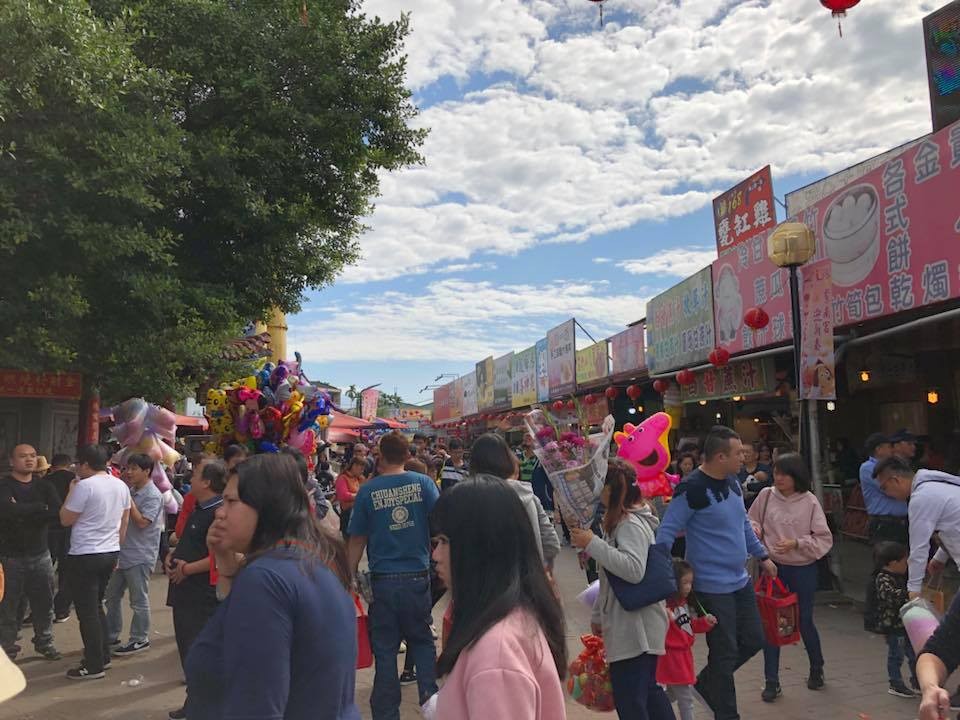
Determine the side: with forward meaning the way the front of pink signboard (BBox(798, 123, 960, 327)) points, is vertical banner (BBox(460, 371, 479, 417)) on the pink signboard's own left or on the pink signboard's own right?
on the pink signboard's own right

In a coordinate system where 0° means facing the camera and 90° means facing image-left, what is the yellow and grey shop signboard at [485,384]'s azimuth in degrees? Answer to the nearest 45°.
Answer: approximately 45°

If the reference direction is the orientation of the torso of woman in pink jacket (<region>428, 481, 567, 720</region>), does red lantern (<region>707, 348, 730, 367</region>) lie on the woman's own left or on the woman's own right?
on the woman's own right

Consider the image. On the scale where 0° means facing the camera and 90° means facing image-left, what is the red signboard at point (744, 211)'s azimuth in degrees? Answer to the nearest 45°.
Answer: approximately 45°

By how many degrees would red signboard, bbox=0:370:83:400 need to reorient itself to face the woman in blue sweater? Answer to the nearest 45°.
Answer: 0° — it already faces them

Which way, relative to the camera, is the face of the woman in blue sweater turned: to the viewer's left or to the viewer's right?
to the viewer's left
